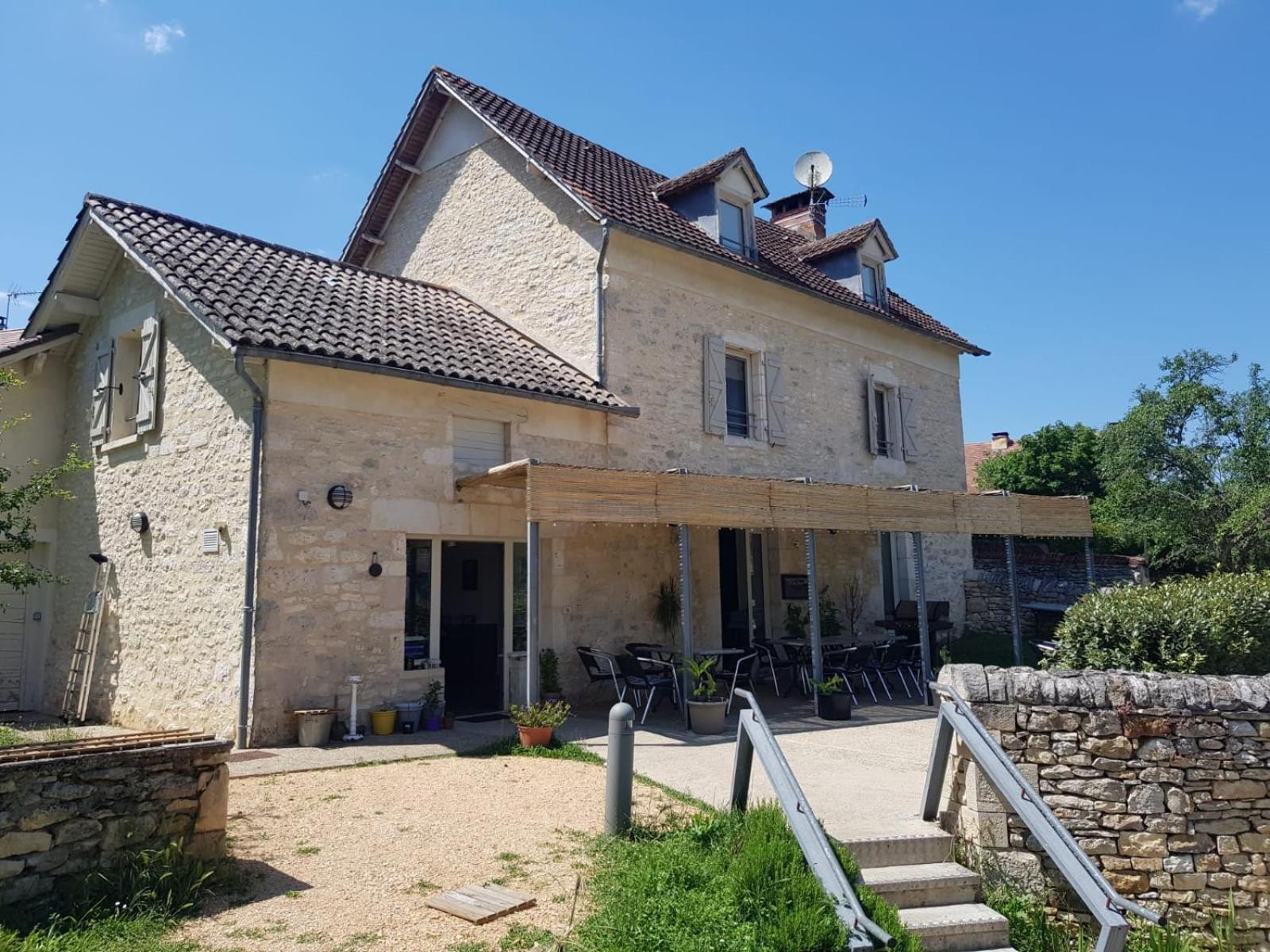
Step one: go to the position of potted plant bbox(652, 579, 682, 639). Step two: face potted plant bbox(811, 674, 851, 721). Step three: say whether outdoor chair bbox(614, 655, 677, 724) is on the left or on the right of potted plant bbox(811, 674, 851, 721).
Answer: right

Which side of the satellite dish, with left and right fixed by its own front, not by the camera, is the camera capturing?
front

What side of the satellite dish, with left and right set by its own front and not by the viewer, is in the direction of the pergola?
front

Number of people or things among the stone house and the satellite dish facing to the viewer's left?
0
